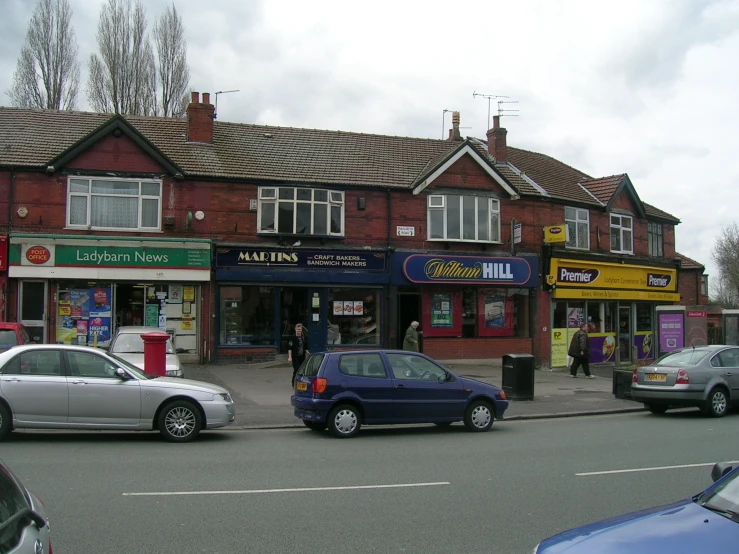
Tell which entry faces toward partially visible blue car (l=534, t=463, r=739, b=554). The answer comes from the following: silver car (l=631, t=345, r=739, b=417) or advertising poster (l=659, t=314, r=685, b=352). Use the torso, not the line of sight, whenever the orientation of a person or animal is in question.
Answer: the advertising poster

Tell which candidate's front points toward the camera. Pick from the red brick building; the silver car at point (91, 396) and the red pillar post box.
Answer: the red brick building

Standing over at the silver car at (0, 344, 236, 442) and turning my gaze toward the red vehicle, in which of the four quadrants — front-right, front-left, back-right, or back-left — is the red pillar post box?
front-right

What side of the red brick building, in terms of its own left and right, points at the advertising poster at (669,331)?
left

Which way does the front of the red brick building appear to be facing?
toward the camera

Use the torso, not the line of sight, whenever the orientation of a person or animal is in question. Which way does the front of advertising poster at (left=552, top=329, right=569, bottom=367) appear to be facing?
toward the camera

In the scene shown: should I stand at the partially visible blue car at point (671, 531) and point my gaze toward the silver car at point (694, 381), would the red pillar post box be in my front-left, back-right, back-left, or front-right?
front-left

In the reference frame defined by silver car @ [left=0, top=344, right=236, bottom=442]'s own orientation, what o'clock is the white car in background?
The white car in background is roughly at 9 o'clock from the silver car.

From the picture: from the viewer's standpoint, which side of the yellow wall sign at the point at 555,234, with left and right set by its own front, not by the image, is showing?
front

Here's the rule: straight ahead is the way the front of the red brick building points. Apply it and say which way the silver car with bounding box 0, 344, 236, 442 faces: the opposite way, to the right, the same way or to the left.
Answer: to the left

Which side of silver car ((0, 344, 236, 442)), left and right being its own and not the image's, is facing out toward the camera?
right

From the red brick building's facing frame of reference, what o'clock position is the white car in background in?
The white car in background is roughly at 1 o'clock from the red brick building.

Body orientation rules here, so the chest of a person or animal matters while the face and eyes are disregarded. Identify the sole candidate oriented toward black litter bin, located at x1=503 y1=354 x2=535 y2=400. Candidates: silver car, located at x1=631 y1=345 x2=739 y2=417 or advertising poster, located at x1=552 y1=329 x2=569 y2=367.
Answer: the advertising poster

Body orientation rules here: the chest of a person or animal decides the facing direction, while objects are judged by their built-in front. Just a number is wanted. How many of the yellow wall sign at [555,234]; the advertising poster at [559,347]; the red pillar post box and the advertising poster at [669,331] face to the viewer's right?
0
